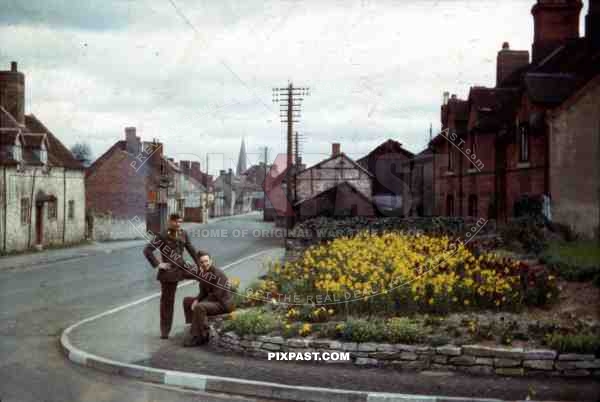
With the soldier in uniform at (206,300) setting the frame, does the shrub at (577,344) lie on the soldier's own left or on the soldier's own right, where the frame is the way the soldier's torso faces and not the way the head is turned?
on the soldier's own left

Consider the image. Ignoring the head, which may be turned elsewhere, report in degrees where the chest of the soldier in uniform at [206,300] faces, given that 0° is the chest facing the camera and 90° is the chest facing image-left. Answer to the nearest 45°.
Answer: approximately 45°

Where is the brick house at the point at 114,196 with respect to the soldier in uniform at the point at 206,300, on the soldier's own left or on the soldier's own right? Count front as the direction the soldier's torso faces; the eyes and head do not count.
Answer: on the soldier's own right

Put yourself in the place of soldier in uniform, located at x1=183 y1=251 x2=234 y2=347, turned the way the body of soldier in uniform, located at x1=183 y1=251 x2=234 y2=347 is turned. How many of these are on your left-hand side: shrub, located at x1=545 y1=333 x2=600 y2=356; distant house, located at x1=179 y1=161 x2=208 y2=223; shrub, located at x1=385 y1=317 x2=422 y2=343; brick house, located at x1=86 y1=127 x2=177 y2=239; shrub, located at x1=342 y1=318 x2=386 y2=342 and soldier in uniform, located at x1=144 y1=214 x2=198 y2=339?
3

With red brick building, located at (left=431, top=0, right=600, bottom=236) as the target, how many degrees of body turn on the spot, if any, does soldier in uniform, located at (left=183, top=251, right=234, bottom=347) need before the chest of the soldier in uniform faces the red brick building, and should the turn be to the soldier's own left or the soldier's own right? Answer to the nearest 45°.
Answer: approximately 180°

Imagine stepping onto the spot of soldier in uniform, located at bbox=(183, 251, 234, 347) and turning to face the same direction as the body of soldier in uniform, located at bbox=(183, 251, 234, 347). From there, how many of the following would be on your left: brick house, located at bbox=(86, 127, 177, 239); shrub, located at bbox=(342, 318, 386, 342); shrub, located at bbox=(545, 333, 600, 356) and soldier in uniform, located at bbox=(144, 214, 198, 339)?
2

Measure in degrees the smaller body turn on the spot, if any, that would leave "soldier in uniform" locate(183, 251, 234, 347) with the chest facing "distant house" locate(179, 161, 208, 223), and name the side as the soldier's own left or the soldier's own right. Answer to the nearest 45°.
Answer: approximately 135° to the soldier's own right

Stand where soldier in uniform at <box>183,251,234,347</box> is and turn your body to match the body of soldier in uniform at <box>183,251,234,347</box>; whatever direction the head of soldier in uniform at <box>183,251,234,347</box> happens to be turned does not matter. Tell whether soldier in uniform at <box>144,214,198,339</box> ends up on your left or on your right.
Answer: on your right

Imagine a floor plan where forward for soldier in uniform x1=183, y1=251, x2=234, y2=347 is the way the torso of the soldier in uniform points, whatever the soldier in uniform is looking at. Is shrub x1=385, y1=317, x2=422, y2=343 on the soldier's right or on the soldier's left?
on the soldier's left

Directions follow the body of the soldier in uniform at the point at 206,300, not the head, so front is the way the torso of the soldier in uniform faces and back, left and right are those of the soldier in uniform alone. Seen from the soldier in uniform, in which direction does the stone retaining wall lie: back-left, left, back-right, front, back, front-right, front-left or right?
left

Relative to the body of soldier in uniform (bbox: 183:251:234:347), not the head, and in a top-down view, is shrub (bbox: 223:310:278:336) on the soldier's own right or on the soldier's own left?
on the soldier's own left
